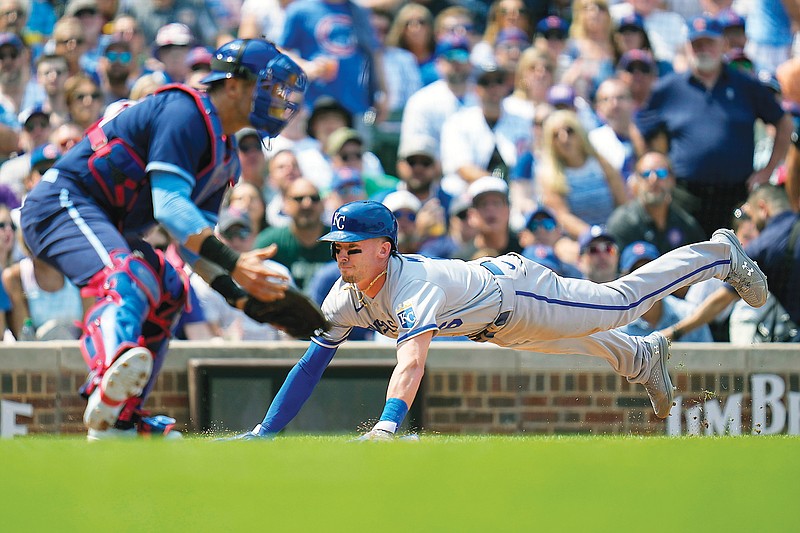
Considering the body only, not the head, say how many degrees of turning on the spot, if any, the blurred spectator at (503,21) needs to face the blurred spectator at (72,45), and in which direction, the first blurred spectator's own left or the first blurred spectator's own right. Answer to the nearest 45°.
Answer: approximately 90° to the first blurred spectator's own right

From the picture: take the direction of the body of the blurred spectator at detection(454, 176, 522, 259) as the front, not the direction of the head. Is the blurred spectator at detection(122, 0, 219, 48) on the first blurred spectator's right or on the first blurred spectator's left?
on the first blurred spectator's right

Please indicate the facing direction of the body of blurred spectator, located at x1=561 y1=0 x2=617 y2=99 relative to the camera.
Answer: toward the camera

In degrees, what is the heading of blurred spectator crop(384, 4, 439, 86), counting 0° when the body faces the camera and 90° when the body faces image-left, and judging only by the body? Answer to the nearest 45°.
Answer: approximately 0°

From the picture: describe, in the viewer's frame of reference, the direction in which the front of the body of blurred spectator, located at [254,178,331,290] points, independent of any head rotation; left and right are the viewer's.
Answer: facing the viewer

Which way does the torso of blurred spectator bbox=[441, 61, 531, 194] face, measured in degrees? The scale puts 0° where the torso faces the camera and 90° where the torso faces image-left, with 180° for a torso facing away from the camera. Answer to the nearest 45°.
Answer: approximately 0°

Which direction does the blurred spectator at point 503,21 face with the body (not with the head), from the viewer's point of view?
toward the camera

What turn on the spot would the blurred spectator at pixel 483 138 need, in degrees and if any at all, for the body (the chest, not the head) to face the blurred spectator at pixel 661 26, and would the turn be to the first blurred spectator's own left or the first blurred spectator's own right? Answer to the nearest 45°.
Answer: approximately 135° to the first blurred spectator's own left

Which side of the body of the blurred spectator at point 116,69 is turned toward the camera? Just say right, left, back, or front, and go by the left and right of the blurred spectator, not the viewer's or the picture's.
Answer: front

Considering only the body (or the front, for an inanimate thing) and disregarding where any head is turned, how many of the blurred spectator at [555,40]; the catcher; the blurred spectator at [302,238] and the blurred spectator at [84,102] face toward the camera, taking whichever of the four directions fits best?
3

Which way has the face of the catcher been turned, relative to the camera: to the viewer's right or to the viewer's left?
to the viewer's right
